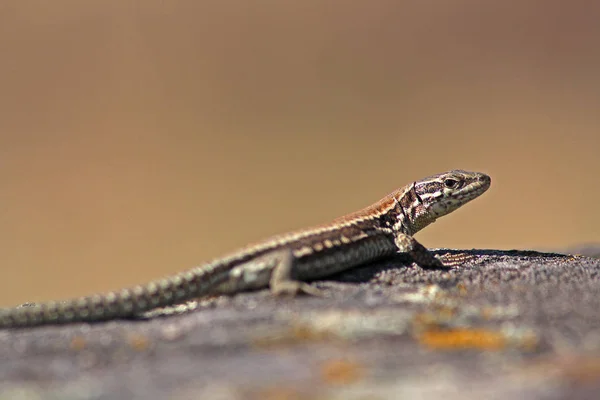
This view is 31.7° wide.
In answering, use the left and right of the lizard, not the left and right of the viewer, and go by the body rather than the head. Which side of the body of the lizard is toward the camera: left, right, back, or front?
right
